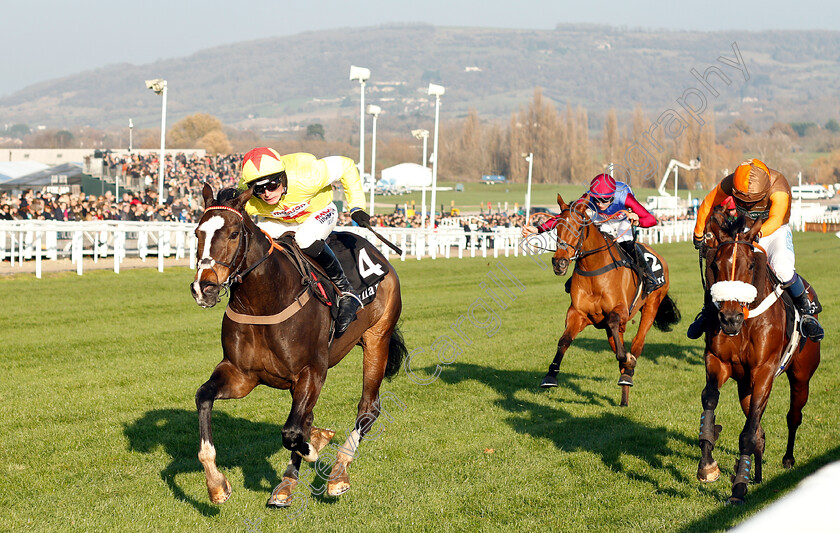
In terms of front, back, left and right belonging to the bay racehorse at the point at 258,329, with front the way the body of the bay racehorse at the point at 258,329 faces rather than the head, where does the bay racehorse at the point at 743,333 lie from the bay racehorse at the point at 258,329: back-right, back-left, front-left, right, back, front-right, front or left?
back-left

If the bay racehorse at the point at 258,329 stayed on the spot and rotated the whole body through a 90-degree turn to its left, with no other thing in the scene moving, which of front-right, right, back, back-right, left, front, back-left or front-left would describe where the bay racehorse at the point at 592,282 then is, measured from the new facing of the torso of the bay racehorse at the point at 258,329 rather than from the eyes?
left

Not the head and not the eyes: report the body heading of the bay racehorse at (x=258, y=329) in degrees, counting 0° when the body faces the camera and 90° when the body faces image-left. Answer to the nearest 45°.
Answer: approximately 45°

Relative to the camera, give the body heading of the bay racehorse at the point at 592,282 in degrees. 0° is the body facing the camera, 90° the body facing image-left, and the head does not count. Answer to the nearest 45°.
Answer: approximately 45°

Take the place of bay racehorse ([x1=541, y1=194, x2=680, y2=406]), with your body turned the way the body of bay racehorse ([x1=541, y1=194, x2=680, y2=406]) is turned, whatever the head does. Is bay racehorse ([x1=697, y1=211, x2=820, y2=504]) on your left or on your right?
on your left

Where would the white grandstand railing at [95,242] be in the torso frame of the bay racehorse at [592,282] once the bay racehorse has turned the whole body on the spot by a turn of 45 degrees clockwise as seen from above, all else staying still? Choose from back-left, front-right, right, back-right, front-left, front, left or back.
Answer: front-right
